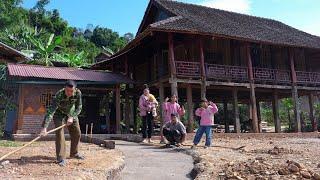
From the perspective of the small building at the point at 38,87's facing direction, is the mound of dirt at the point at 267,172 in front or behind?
in front

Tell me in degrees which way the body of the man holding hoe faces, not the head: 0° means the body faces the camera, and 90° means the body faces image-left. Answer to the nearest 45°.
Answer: approximately 0°

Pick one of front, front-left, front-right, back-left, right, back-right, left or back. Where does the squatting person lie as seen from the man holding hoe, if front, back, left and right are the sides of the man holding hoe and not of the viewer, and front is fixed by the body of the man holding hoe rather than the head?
back-left

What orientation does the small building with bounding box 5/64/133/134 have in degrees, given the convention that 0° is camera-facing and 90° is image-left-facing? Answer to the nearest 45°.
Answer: approximately 0°

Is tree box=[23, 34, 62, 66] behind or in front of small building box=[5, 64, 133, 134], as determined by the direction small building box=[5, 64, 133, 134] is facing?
behind

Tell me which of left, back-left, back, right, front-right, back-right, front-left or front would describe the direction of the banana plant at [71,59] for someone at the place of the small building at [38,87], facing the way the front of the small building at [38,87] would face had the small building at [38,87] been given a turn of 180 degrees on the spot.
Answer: front

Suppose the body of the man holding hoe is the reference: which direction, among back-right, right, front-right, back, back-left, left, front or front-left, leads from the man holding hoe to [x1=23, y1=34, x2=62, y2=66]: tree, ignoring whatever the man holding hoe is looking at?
back
